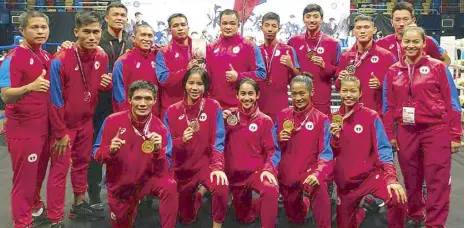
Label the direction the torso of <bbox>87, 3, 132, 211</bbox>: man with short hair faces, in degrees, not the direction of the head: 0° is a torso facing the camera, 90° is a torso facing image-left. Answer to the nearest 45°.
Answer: approximately 0°

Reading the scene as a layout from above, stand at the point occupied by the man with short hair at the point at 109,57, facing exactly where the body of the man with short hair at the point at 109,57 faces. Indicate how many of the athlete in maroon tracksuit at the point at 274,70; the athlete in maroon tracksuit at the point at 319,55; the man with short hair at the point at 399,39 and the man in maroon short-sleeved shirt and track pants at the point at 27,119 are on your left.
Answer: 3

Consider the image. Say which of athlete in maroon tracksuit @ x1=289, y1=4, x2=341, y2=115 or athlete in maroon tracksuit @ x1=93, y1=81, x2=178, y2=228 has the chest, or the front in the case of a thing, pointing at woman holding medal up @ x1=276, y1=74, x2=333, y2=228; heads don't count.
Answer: athlete in maroon tracksuit @ x1=289, y1=4, x2=341, y2=115

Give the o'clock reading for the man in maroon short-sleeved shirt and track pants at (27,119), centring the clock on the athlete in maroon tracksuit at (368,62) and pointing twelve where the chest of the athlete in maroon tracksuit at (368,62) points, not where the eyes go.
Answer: the man in maroon short-sleeved shirt and track pants at (27,119) is roughly at 2 o'clock from the athlete in maroon tracksuit at (368,62).

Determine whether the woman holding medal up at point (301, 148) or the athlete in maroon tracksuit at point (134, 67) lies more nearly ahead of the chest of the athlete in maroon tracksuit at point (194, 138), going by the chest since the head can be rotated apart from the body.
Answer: the woman holding medal up

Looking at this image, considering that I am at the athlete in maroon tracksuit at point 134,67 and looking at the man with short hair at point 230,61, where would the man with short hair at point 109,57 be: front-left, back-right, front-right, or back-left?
back-left

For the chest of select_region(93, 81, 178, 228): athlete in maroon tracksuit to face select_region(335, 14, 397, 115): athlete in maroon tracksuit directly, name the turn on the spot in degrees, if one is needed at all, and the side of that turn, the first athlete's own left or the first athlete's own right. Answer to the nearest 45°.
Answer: approximately 90° to the first athlete's own left

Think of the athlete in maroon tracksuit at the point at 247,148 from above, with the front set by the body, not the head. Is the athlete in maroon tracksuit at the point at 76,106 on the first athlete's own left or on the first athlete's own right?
on the first athlete's own right
